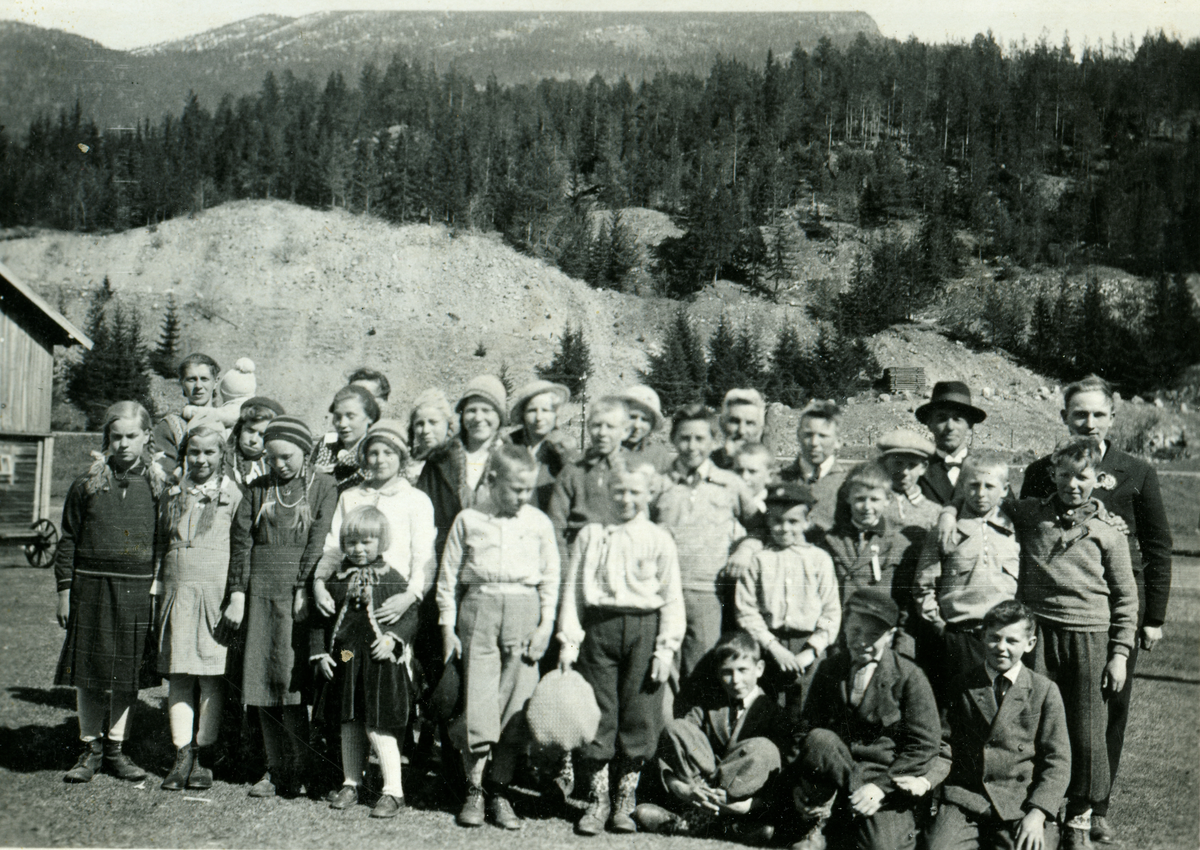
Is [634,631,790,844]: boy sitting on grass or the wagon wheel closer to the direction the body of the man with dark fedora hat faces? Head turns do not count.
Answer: the boy sitting on grass

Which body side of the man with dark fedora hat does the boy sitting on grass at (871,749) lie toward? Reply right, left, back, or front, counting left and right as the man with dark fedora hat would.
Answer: front

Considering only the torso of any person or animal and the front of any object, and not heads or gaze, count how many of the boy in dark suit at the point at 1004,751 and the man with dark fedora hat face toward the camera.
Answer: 2

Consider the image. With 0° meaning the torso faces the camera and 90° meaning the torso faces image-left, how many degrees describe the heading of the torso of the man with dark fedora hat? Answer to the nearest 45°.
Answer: approximately 0°

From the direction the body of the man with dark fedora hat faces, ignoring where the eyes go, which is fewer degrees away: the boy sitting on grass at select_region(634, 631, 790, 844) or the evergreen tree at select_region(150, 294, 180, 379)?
the boy sitting on grass

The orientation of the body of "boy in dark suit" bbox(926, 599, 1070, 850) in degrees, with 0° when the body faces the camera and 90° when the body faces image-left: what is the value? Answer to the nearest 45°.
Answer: approximately 0°

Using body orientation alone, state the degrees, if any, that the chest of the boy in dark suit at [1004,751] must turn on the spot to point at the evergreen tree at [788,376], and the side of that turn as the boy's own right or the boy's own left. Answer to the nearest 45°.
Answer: approximately 180°
